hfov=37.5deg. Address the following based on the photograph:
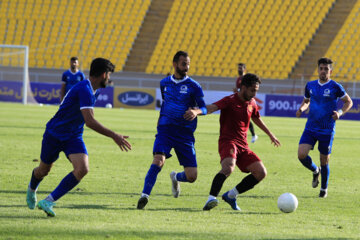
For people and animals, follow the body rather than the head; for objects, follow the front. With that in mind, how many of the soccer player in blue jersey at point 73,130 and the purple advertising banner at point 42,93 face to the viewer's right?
1

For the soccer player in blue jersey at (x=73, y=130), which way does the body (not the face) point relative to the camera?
to the viewer's right

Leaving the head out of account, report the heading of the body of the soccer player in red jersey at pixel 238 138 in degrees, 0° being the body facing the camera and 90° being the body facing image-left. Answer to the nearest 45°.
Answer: approximately 315°

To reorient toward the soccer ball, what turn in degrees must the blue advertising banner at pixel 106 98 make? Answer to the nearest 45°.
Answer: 0° — it already faces it

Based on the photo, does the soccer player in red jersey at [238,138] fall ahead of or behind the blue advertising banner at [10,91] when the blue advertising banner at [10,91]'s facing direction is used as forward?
ahead

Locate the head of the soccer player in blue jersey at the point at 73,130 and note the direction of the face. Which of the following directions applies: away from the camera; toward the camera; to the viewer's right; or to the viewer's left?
to the viewer's right

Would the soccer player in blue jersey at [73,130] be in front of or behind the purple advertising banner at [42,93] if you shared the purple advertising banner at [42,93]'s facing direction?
in front

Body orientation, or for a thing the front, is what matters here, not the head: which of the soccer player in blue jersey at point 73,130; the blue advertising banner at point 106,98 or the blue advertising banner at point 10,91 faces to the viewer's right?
the soccer player in blue jersey

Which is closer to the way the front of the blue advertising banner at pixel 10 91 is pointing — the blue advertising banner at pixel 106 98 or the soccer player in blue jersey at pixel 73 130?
the soccer player in blue jersey

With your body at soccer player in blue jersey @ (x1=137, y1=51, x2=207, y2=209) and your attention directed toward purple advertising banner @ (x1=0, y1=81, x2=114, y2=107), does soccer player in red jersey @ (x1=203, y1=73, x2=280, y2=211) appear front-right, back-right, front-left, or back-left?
back-right

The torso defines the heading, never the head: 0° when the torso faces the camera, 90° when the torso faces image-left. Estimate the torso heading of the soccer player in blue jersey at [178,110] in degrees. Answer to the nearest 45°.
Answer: approximately 0°
